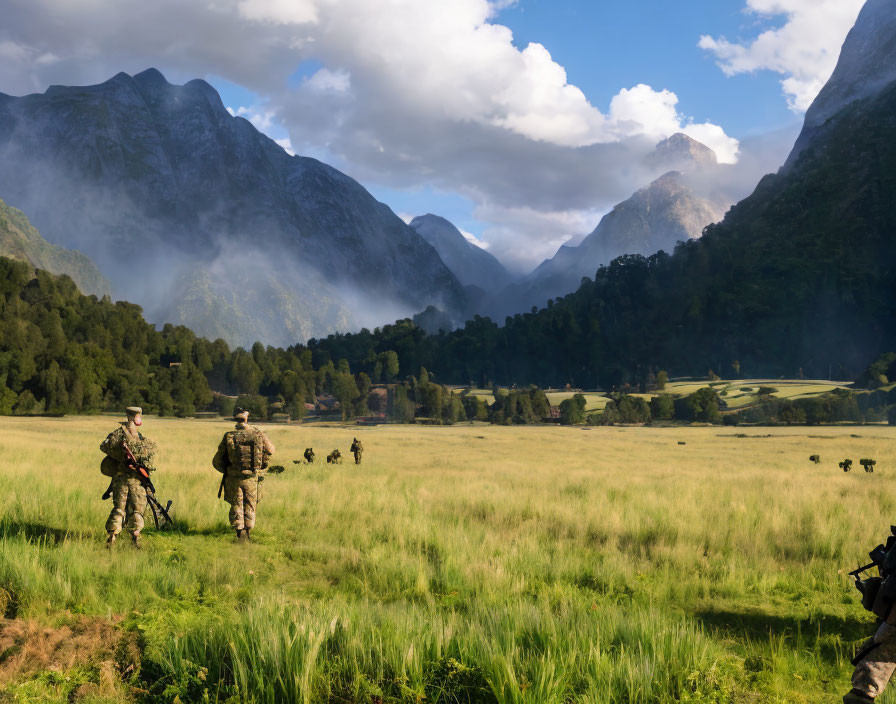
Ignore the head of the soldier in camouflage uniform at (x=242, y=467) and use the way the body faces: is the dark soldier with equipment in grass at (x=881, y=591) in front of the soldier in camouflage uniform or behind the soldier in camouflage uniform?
behind

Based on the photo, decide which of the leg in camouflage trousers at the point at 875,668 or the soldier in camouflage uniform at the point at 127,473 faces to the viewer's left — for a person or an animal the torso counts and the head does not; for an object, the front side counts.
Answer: the leg in camouflage trousers at the point at 875,668

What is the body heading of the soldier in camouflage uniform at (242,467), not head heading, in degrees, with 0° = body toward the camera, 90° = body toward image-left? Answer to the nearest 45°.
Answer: approximately 180°
